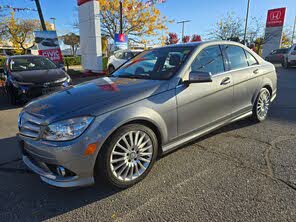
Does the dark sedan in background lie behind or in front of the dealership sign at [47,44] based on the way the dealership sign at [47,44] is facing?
in front

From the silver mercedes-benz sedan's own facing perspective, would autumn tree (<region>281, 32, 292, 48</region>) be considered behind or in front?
behind

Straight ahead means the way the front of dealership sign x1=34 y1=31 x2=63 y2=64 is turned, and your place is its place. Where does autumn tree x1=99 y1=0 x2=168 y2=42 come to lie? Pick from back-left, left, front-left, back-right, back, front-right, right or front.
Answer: back-left

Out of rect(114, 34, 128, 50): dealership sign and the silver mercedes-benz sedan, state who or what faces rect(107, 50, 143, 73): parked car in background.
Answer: the dealership sign

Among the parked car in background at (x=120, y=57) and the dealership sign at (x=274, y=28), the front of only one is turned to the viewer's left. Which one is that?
the parked car in background

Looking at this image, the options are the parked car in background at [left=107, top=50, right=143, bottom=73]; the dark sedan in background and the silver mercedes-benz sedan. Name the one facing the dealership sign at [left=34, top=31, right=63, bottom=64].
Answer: the parked car in background

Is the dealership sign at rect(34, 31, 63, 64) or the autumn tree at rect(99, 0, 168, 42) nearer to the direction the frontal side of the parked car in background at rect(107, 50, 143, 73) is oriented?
the dealership sign

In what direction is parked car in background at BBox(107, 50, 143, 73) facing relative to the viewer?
to the viewer's left

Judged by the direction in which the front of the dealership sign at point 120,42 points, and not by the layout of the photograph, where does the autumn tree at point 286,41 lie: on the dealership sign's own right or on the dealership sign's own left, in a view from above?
on the dealership sign's own left

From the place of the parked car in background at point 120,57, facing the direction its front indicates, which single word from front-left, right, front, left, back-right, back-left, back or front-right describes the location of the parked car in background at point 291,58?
back

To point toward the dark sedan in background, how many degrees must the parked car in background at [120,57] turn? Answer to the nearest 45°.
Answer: approximately 90° to its left
